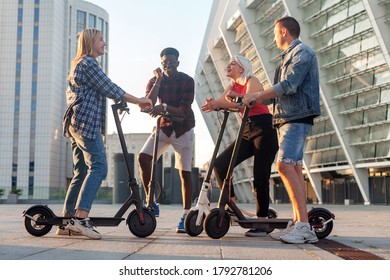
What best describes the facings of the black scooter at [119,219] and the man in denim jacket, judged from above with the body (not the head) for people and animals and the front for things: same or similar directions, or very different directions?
very different directions

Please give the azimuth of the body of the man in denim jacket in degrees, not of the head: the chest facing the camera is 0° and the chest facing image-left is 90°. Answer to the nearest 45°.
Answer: approximately 90°

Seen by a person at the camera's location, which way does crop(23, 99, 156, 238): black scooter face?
facing to the right of the viewer

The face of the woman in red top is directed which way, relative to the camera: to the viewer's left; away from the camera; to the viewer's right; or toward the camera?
to the viewer's left

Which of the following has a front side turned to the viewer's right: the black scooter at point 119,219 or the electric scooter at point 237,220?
the black scooter

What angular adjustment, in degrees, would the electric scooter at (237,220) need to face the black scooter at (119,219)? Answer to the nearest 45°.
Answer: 0° — it already faces it

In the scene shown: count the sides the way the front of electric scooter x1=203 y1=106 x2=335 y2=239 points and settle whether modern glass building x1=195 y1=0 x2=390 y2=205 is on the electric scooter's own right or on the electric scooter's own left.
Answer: on the electric scooter's own right

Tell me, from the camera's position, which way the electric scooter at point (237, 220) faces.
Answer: facing to the left of the viewer

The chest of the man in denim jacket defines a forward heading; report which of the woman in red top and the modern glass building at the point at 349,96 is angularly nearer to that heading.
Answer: the woman in red top

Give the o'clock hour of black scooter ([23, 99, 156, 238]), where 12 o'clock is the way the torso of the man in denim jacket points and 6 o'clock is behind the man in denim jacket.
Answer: The black scooter is roughly at 12 o'clock from the man in denim jacket.

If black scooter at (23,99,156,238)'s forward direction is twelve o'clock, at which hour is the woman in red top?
The woman in red top is roughly at 12 o'clock from the black scooter.

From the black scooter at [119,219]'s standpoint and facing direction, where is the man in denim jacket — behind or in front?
in front

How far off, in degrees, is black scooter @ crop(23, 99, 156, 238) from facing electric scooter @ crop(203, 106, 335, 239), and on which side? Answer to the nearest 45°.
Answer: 0° — it already faces it

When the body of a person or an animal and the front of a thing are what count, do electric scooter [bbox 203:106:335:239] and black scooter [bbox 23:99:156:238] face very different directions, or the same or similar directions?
very different directions
